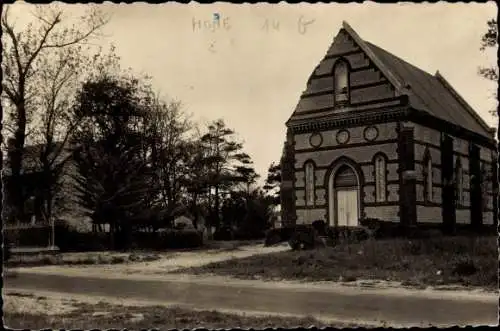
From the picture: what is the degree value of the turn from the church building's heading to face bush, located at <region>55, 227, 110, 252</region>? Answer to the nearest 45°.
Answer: approximately 45° to its right

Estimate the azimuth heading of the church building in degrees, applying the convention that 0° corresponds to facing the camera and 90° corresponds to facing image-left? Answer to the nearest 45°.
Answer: approximately 45°

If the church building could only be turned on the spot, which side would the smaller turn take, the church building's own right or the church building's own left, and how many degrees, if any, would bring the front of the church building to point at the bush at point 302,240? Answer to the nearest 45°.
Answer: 0° — it already faces it

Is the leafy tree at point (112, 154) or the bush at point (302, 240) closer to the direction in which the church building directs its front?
the bush
